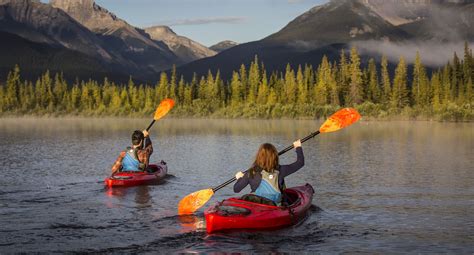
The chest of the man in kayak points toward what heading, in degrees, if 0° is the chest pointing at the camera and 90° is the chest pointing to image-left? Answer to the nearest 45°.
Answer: approximately 225°

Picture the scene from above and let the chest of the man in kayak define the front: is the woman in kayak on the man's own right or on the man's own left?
on the man's own right

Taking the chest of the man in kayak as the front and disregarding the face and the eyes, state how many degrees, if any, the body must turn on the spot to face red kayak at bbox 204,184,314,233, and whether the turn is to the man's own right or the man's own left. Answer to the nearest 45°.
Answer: approximately 135° to the man's own right

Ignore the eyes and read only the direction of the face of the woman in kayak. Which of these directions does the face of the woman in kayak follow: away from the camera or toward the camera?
away from the camera
